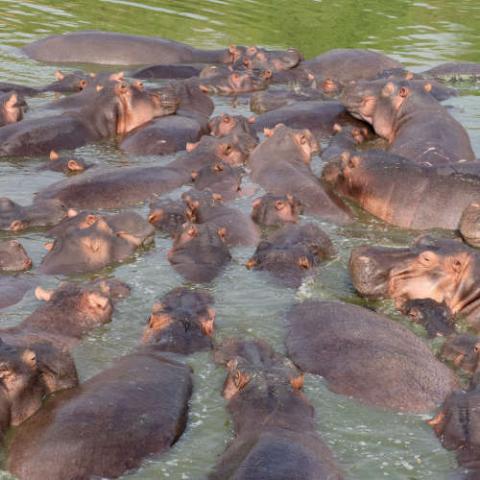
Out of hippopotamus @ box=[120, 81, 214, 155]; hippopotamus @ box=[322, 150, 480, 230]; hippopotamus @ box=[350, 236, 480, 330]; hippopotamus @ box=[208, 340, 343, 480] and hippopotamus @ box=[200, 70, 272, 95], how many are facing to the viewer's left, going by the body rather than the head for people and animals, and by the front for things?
3

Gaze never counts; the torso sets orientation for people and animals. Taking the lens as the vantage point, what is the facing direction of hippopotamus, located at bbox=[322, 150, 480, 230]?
facing to the left of the viewer

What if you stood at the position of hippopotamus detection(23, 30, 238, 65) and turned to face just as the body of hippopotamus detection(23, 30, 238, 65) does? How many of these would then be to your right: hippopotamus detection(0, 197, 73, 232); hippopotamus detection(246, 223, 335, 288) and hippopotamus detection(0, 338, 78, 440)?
3

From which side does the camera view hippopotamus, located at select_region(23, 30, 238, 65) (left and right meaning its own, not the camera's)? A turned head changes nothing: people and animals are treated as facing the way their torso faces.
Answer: right

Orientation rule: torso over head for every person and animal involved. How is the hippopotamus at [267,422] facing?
away from the camera

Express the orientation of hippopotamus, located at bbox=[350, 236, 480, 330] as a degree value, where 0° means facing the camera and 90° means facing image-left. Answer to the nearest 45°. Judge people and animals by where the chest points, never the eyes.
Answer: approximately 90°
